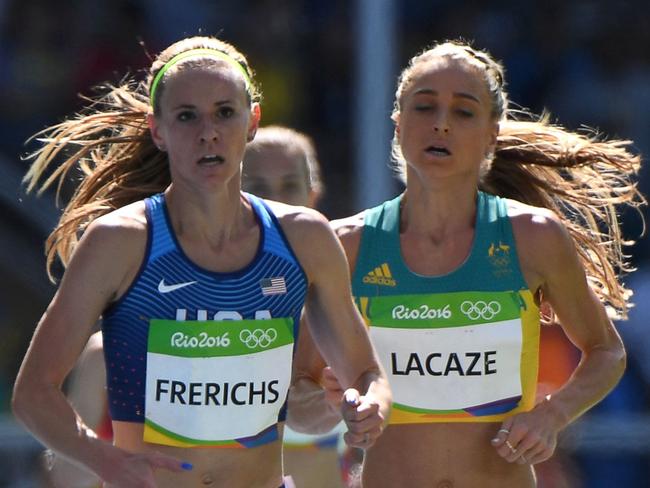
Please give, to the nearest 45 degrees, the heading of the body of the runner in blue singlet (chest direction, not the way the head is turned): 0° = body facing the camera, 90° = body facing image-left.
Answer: approximately 0°

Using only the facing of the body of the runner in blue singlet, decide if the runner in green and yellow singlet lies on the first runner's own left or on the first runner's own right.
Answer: on the first runner's own left
